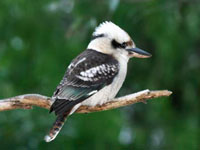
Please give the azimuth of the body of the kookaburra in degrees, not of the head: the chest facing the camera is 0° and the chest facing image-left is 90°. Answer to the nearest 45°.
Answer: approximately 270°
